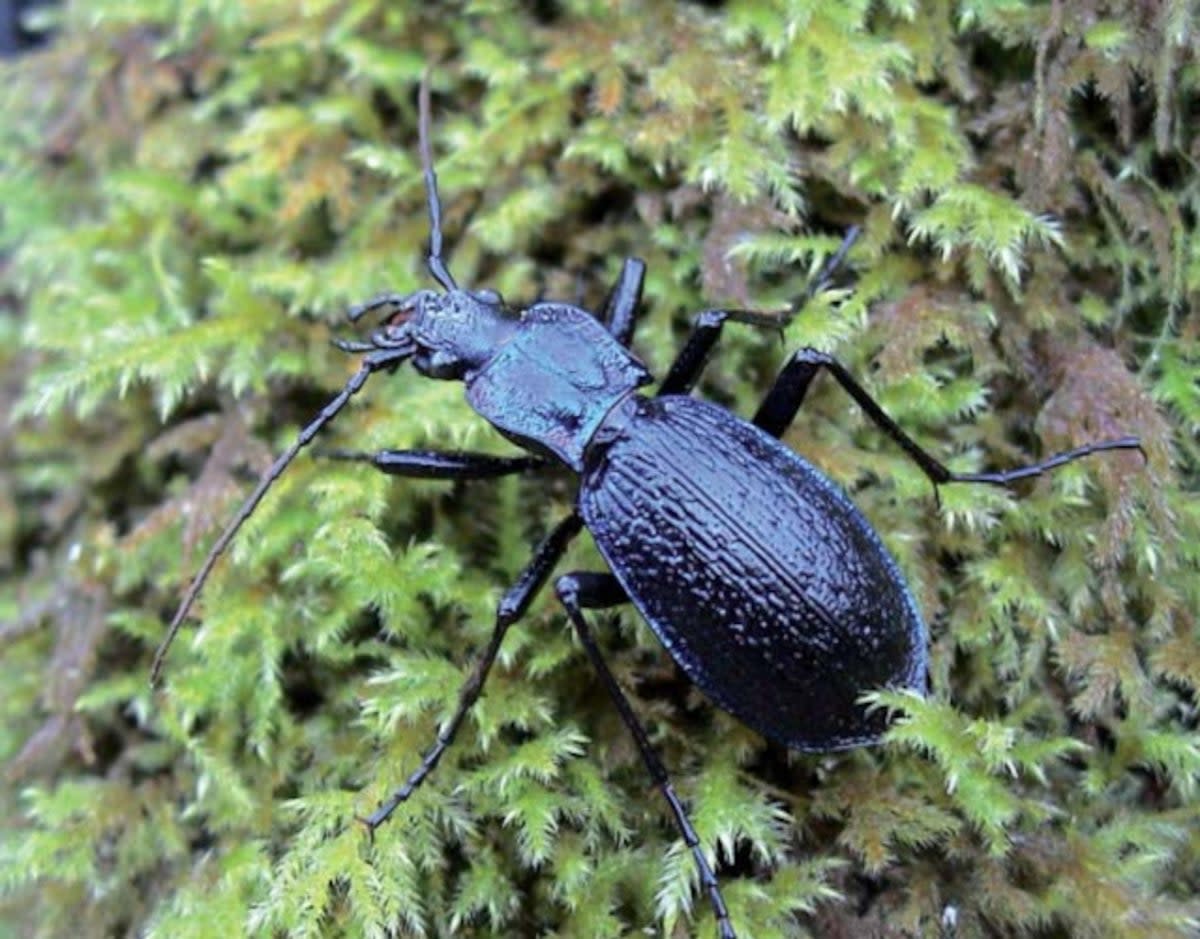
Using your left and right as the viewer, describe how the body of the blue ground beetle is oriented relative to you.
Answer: facing away from the viewer and to the left of the viewer
